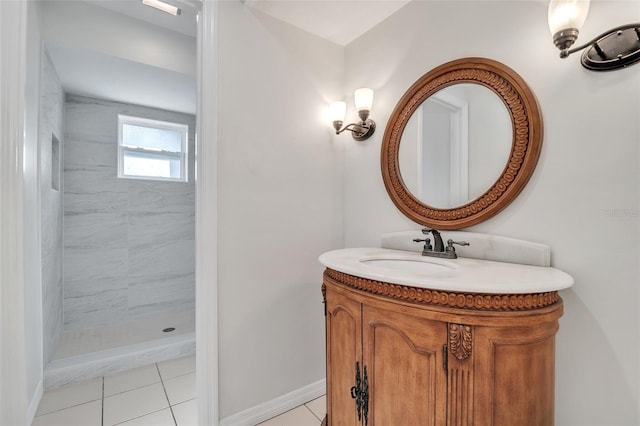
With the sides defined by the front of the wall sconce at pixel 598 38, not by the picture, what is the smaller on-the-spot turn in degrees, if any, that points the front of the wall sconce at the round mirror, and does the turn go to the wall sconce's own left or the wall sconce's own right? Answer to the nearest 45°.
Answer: approximately 45° to the wall sconce's own right

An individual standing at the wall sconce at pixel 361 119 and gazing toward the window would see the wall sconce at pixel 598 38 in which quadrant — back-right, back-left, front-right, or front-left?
back-left

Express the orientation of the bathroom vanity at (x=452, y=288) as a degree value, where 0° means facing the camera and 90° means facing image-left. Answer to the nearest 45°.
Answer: approximately 45°

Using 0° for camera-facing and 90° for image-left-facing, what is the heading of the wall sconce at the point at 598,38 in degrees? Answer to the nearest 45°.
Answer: approximately 45°

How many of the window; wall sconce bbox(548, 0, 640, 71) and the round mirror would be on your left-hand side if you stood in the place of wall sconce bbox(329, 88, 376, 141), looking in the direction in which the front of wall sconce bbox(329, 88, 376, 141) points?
2

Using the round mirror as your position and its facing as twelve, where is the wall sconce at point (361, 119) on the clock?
The wall sconce is roughly at 2 o'clock from the round mirror.

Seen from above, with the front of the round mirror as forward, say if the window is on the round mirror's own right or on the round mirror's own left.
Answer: on the round mirror's own right
